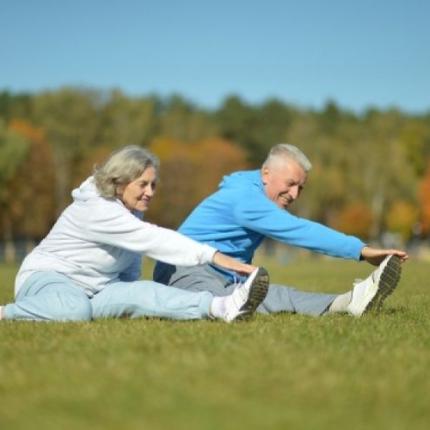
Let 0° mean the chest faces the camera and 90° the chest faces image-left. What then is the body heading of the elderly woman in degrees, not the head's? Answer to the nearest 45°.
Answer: approximately 270°

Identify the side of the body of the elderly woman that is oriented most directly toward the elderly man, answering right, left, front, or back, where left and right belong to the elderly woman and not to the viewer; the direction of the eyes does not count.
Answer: front

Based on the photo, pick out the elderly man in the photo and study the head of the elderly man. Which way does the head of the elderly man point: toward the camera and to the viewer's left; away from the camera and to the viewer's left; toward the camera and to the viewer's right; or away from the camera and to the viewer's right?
toward the camera and to the viewer's right
